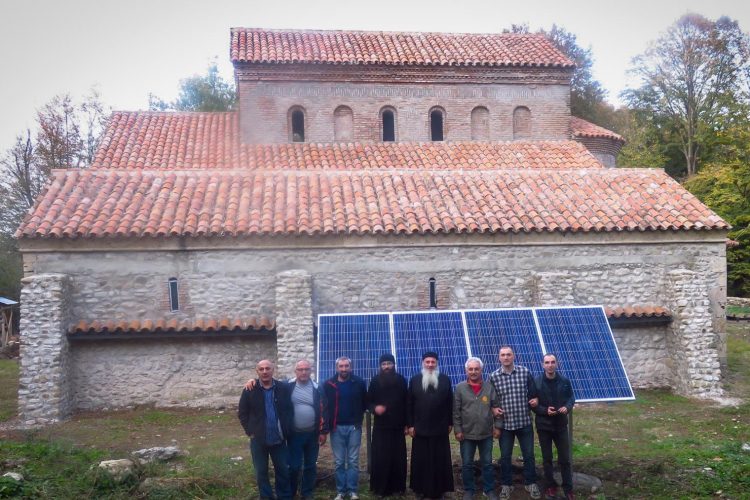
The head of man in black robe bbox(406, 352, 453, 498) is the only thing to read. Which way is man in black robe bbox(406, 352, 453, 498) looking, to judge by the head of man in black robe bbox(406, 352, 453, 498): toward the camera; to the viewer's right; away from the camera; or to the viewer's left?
toward the camera

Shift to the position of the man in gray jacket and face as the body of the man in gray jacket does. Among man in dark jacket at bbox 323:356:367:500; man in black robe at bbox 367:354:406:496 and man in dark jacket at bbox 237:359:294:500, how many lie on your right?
3

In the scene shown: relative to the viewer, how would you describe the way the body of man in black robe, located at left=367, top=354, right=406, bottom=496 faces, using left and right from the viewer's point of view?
facing the viewer

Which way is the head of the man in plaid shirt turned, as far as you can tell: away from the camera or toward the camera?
toward the camera

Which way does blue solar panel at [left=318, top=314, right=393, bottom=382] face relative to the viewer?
toward the camera

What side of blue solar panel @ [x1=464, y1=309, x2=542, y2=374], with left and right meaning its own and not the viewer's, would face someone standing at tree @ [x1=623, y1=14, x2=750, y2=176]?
back

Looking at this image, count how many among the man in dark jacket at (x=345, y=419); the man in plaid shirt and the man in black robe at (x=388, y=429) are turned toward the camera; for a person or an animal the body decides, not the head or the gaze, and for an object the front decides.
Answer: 3

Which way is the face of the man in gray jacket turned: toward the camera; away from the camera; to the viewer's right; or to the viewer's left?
toward the camera

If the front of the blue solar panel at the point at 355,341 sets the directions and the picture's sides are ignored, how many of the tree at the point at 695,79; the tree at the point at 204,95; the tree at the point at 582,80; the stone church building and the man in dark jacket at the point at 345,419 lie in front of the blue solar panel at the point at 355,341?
1

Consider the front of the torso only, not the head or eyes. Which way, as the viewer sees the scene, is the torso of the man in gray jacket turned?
toward the camera

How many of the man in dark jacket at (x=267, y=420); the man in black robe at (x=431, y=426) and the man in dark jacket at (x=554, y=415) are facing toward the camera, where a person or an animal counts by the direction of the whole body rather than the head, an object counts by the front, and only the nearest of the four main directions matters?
3

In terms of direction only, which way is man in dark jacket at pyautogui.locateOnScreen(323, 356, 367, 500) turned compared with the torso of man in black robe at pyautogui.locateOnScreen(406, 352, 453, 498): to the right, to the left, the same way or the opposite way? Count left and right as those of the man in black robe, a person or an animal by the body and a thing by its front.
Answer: the same way

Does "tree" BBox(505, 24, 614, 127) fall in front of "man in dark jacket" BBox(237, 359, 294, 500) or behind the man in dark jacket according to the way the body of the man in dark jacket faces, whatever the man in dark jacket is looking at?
behind

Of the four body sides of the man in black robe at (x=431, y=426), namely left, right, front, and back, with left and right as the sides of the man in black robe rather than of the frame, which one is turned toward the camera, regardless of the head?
front

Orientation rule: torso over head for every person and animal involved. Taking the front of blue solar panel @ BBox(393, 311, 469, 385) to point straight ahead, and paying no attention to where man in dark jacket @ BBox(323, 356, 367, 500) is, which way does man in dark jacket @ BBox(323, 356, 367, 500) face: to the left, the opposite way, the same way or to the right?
the same way
